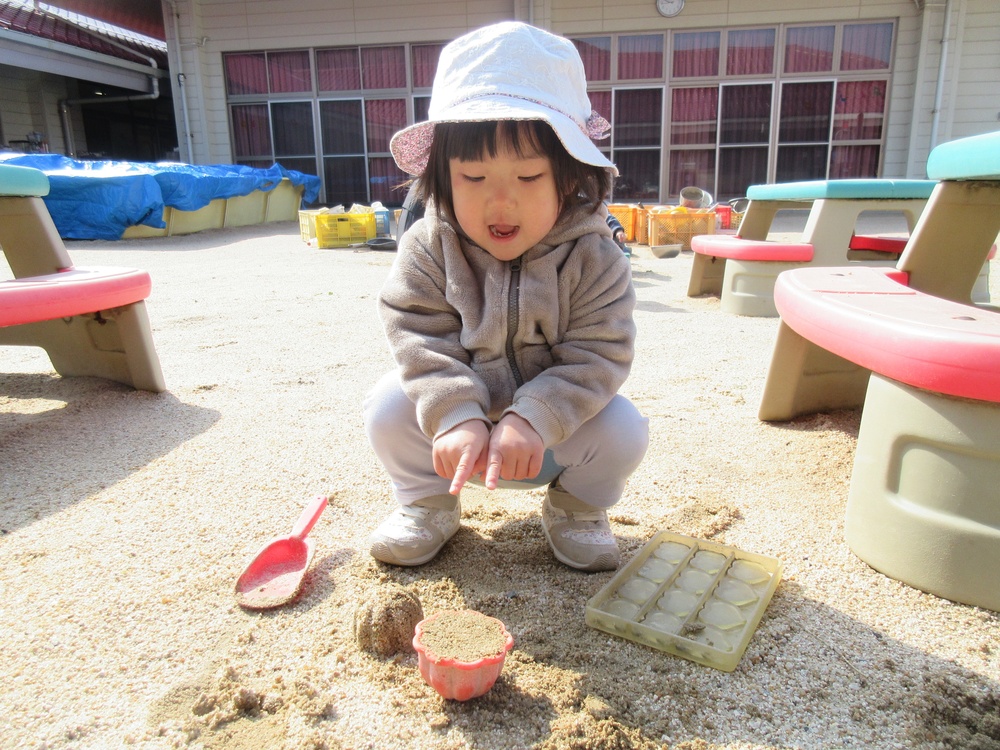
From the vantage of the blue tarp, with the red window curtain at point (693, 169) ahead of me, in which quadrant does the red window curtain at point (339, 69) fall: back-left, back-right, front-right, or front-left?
front-left

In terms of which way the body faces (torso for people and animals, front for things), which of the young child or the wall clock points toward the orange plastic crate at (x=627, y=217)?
the wall clock

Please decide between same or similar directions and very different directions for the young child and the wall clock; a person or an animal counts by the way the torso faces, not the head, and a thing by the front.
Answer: same or similar directions

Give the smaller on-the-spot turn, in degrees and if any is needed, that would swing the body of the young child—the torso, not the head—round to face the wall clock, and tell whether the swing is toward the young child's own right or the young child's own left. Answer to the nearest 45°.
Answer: approximately 180°

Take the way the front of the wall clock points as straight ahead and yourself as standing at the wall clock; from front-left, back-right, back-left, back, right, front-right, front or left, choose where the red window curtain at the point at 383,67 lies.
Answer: right

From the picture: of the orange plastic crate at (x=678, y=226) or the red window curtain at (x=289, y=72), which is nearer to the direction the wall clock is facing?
the orange plastic crate

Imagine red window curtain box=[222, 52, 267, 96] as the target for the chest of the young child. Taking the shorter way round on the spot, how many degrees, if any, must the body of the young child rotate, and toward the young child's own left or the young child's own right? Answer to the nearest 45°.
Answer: approximately 180°

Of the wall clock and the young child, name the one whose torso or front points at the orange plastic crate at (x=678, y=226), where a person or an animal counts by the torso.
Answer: the wall clock

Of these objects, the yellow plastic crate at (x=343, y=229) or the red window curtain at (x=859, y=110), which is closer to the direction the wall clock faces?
the yellow plastic crate

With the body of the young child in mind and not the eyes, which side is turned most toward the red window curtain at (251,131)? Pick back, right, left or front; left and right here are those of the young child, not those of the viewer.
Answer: back

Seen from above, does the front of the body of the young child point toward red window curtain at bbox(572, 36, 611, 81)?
no

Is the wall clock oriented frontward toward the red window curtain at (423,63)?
no

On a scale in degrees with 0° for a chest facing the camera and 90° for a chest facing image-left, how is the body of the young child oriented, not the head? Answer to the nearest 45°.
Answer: approximately 0°

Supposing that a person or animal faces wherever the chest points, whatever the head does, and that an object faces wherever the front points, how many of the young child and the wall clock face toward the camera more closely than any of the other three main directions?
2

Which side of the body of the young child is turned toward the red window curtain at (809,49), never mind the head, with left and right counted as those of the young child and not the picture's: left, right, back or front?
back

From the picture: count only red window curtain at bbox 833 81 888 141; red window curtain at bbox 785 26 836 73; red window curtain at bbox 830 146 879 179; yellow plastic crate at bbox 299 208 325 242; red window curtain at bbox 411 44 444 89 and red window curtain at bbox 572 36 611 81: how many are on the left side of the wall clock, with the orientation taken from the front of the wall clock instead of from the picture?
3

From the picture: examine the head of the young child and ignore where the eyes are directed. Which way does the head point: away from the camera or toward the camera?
toward the camera

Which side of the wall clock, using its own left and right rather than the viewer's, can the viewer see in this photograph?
front
